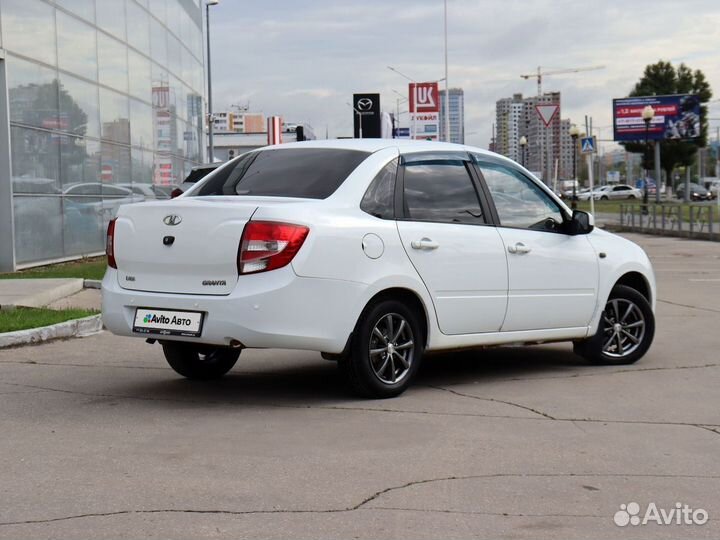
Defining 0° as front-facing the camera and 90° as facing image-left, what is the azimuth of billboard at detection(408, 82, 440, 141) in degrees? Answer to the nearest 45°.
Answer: approximately 0°

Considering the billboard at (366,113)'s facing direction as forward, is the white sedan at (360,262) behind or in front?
in front

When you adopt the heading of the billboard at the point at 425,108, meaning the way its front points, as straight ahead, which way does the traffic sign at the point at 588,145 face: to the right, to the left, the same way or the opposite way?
the same way

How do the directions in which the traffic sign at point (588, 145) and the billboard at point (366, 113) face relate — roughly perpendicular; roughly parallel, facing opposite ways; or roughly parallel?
roughly parallel

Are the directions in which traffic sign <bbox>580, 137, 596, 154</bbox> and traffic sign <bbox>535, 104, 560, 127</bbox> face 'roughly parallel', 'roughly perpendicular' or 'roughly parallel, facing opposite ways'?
roughly parallel

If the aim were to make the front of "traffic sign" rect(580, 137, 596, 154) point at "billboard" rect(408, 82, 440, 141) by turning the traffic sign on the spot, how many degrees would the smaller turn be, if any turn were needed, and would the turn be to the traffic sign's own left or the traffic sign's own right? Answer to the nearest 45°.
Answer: approximately 135° to the traffic sign's own right

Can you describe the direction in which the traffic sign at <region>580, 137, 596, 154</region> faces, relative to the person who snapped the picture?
facing the viewer

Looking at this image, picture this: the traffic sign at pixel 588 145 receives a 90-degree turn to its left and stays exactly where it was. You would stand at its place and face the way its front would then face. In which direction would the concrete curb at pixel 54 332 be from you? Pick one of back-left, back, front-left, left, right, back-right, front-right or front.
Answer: right

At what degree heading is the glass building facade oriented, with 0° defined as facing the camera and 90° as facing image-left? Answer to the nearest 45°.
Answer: approximately 315°

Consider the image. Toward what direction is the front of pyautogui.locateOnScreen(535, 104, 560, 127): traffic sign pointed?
toward the camera

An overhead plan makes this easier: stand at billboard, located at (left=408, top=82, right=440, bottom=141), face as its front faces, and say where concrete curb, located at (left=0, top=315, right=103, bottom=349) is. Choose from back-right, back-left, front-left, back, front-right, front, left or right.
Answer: front

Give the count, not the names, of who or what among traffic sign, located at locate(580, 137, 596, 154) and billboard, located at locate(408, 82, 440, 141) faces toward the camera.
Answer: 2

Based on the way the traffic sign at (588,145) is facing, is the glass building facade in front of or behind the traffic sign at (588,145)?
in front

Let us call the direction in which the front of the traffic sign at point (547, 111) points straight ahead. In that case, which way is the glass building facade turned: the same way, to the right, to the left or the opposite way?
to the left

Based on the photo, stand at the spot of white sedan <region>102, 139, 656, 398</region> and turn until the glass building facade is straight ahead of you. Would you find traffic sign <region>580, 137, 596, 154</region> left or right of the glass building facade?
right

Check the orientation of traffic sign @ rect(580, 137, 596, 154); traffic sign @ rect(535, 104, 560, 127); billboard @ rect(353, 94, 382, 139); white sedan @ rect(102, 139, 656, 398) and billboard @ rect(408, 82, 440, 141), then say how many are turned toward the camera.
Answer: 4

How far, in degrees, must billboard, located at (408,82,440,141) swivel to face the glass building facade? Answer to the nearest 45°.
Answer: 0° — it already faces it

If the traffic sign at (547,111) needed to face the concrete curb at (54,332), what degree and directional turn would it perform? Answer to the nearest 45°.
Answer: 0° — it already faces it

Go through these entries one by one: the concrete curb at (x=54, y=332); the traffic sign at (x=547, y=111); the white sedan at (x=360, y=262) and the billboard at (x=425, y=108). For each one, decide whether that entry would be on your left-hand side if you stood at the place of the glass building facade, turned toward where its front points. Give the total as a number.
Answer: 2

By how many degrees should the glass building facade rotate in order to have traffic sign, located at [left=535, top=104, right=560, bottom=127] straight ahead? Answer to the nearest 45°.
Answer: approximately 90° to its left

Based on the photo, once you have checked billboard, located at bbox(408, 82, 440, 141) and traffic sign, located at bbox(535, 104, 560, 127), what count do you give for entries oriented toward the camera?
2
